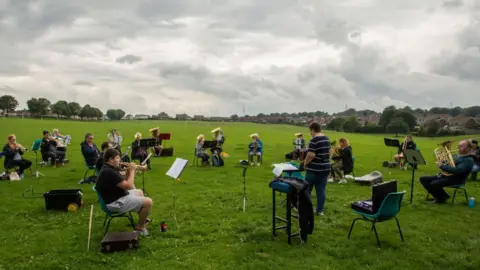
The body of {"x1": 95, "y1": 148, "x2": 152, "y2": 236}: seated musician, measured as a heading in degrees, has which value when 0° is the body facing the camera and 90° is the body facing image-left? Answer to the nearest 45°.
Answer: approximately 270°

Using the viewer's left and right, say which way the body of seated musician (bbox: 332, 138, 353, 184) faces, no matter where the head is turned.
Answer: facing to the left of the viewer

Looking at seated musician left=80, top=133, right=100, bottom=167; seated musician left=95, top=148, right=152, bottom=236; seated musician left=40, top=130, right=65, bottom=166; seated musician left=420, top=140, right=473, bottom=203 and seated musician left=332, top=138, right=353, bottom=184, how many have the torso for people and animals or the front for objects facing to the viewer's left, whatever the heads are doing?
2

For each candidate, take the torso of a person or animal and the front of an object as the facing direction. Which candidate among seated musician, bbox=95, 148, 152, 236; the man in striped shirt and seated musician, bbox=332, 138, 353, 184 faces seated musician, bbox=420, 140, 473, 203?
seated musician, bbox=95, 148, 152, 236

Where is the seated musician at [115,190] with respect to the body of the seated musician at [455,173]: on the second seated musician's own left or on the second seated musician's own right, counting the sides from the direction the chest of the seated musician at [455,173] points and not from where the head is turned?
on the second seated musician's own left

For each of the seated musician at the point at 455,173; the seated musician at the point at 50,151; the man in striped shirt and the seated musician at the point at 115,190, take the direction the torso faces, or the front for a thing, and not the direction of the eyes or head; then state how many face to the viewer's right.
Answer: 2

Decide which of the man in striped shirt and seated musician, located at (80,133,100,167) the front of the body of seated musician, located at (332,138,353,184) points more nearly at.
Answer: the seated musician

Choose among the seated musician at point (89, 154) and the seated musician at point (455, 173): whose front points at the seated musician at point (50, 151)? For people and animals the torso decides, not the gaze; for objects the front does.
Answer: the seated musician at point (455, 173)

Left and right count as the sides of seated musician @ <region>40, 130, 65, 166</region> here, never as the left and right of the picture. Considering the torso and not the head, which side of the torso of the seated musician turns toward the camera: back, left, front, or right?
right

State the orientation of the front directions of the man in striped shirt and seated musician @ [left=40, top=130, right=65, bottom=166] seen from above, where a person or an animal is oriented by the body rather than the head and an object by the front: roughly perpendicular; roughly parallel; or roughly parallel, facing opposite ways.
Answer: roughly perpendicular

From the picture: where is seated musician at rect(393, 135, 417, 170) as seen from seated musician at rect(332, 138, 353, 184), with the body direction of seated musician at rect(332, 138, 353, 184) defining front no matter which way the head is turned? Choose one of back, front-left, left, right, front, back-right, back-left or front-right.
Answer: back-right

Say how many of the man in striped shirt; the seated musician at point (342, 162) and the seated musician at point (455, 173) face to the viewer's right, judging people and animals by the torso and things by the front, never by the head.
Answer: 0

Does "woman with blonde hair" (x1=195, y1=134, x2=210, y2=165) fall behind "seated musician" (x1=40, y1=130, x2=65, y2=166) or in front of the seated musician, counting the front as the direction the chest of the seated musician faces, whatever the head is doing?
in front

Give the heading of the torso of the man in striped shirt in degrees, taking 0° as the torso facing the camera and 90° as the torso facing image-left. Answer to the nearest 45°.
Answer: approximately 135°

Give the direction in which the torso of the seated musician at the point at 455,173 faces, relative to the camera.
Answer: to the viewer's left
